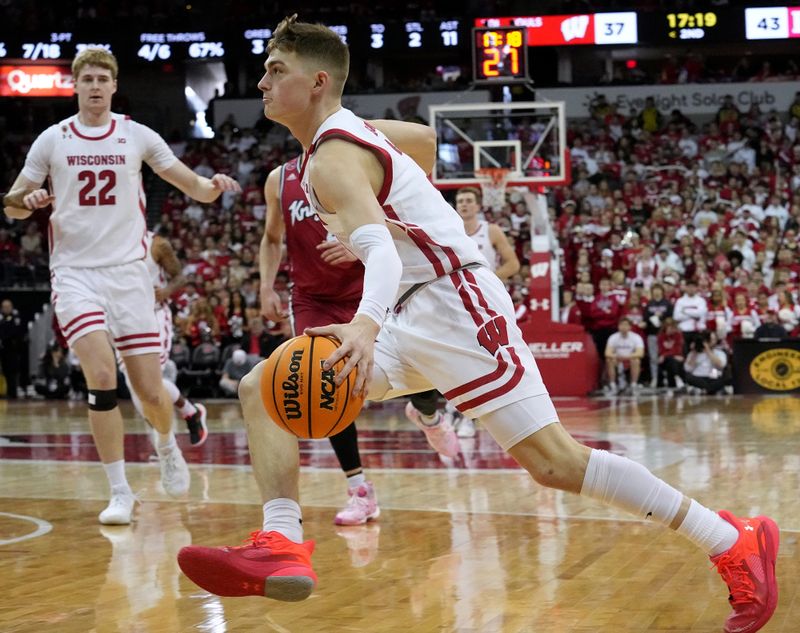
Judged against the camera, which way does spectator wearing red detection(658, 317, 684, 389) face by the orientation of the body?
toward the camera

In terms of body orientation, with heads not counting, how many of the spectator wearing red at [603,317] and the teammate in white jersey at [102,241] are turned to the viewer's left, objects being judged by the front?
0

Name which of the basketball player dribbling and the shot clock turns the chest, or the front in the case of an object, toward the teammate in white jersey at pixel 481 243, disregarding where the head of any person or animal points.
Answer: the shot clock

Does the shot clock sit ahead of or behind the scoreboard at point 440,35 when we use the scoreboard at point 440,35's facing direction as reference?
ahead

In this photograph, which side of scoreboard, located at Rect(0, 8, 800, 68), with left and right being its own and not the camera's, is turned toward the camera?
front

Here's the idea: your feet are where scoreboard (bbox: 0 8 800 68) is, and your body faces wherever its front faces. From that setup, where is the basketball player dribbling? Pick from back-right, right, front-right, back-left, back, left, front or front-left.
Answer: front

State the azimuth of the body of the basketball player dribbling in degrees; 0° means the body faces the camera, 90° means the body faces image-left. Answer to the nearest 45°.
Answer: approximately 90°

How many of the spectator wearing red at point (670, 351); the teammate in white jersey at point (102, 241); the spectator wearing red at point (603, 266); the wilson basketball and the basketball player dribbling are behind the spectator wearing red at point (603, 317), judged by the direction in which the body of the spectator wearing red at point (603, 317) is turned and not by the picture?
1

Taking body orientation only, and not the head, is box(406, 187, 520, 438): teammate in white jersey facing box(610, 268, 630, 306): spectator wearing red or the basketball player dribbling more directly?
the basketball player dribbling

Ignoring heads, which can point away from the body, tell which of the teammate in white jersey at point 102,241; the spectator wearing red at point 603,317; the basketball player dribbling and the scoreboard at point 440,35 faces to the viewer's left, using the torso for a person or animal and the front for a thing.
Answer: the basketball player dribbling

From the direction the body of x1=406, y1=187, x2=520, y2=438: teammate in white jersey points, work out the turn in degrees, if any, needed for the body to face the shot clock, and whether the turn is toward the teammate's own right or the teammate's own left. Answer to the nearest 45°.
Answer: approximately 135° to the teammate's own right
